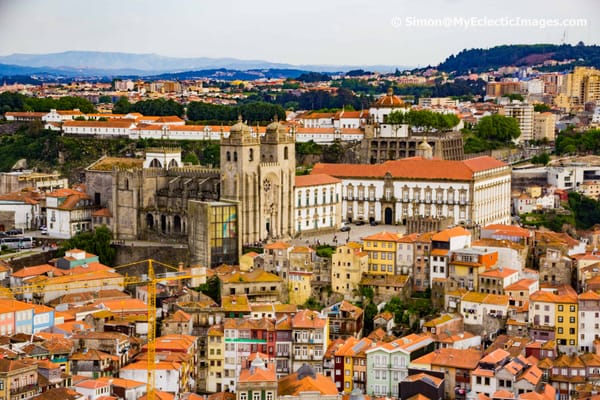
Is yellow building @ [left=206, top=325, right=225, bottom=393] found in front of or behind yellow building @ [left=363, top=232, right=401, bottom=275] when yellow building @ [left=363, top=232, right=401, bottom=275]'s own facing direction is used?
in front

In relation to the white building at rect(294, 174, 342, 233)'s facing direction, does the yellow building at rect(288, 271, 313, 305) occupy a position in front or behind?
in front

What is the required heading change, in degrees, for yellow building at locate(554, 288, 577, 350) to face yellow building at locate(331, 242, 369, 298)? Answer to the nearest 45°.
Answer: approximately 90° to its right

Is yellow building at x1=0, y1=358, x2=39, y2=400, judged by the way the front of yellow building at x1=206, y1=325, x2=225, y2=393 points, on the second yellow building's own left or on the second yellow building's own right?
on the second yellow building's own right

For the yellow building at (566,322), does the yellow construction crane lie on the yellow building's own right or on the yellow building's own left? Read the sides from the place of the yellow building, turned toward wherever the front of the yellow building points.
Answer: on the yellow building's own right

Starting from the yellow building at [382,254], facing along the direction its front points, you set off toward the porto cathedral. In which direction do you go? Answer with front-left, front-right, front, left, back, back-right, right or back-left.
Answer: back-right

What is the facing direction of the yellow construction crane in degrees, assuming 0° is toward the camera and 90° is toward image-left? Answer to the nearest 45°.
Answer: approximately 90°

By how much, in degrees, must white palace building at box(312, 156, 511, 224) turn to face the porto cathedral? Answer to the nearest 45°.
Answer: approximately 45° to its right

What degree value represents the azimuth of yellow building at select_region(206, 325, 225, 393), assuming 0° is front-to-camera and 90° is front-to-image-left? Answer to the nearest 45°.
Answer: approximately 0°

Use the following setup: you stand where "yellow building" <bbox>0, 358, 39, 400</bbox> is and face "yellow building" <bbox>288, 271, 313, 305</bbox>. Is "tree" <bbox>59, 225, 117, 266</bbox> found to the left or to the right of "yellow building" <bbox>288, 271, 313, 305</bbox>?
left

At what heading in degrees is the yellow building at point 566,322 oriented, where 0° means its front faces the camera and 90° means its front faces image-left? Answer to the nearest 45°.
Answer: approximately 0°
